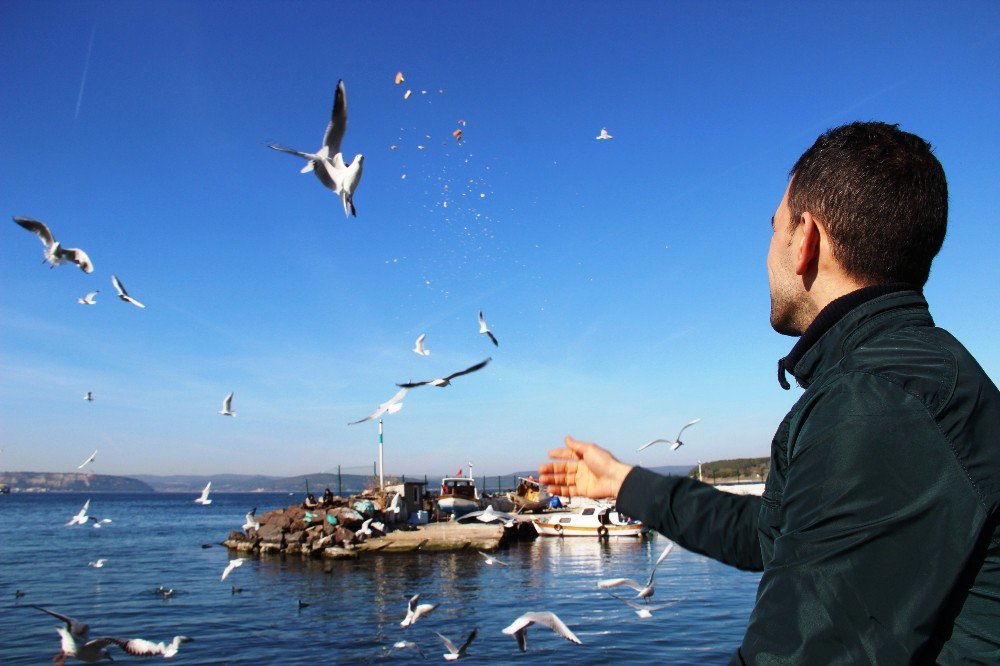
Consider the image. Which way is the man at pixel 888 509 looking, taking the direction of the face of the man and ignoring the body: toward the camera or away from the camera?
away from the camera

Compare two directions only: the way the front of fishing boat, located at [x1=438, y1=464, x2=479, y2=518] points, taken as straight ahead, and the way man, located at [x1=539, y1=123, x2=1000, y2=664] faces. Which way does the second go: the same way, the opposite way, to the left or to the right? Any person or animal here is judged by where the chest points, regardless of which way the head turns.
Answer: the opposite way

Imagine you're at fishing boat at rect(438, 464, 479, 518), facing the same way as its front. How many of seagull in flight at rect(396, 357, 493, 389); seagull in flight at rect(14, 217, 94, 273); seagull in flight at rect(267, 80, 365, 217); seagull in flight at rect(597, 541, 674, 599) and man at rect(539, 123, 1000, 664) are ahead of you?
5

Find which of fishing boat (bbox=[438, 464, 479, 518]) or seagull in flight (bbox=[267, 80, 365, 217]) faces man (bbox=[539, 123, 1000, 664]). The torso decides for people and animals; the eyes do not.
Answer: the fishing boat

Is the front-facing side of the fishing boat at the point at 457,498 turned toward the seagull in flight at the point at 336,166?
yes

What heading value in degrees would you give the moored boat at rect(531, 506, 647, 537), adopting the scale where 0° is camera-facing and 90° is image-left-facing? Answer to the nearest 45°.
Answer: approximately 90°
